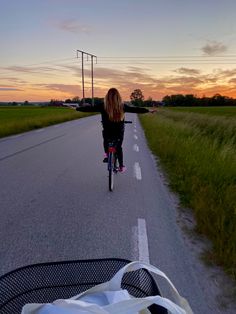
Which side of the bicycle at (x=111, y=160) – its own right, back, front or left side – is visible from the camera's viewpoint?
back

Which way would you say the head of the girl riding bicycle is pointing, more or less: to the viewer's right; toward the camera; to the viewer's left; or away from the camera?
away from the camera

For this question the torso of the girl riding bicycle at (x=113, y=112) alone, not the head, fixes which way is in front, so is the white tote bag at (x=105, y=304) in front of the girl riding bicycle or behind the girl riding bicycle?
behind

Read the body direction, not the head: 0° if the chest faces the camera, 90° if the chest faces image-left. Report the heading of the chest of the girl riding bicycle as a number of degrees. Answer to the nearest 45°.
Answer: approximately 180°

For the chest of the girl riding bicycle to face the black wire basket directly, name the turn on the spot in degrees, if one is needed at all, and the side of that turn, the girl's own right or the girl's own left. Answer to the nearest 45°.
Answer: approximately 180°

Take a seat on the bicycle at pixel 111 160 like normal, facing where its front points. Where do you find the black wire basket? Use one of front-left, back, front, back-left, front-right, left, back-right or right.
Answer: back

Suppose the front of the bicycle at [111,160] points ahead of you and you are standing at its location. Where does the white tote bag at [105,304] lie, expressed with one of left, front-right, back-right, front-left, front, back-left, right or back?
back
